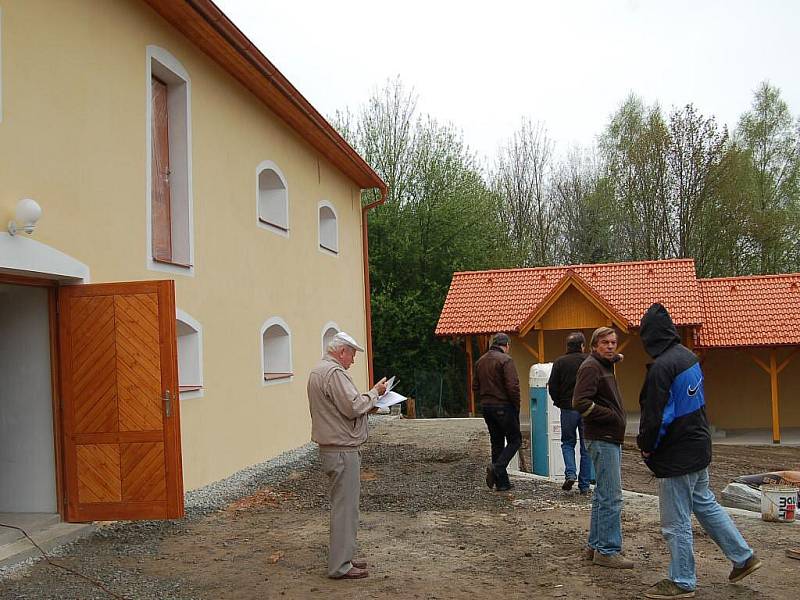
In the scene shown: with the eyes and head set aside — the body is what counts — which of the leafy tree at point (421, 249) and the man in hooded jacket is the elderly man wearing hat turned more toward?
the man in hooded jacket

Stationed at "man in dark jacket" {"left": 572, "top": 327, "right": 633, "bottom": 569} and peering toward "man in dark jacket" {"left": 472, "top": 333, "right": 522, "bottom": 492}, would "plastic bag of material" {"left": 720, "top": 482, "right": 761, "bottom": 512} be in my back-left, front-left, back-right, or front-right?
front-right

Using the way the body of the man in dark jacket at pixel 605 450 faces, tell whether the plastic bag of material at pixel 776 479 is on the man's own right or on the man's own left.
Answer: on the man's own left

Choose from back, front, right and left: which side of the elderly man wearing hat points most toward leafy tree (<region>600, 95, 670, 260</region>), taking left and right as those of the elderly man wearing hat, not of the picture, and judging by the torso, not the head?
left

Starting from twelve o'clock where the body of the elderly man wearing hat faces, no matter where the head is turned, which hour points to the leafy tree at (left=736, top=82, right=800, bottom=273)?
The leafy tree is roughly at 10 o'clock from the elderly man wearing hat.

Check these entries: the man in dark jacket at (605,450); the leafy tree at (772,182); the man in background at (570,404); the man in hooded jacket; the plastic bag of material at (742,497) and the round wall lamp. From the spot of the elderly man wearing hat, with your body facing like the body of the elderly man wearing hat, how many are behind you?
1

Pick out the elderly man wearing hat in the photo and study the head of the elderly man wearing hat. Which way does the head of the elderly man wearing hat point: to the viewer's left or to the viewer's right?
to the viewer's right

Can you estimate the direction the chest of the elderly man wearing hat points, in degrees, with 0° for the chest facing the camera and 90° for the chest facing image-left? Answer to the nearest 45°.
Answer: approximately 270°
